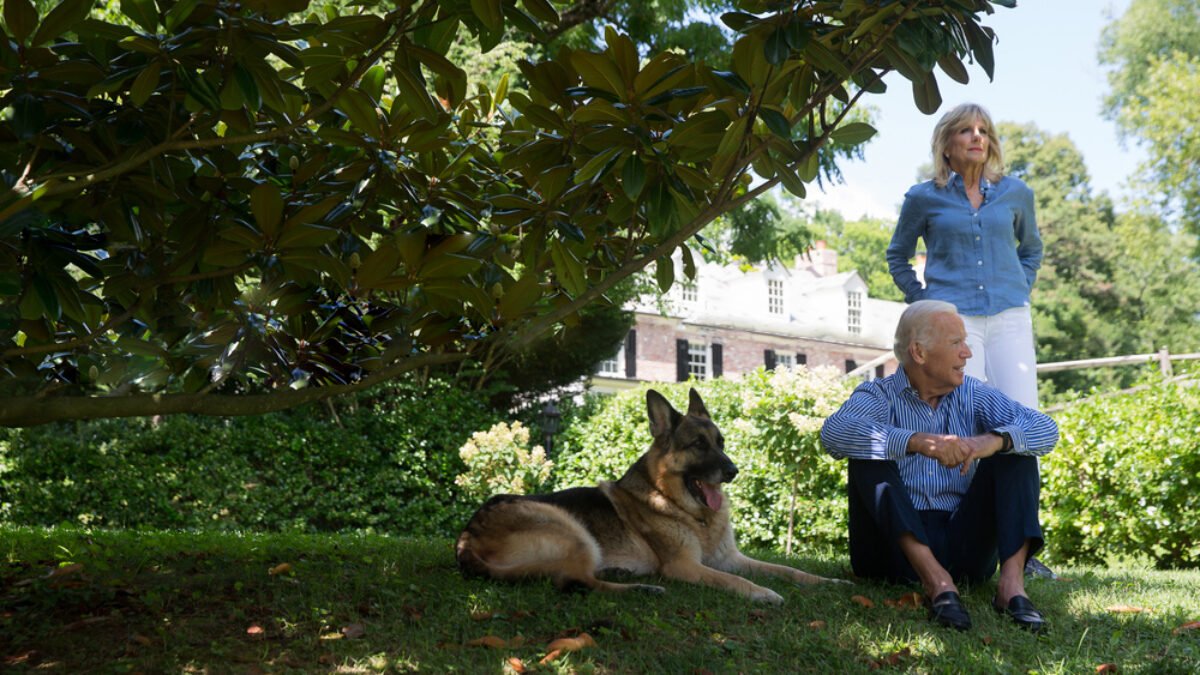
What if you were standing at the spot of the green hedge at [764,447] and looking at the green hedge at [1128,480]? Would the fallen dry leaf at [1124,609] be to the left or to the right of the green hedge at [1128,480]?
right

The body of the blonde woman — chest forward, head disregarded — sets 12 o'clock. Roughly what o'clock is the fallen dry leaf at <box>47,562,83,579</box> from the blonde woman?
The fallen dry leaf is roughly at 2 o'clock from the blonde woman.

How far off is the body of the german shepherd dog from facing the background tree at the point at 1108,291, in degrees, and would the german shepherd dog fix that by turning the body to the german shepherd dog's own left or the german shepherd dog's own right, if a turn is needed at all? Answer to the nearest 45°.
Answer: approximately 90° to the german shepherd dog's own left

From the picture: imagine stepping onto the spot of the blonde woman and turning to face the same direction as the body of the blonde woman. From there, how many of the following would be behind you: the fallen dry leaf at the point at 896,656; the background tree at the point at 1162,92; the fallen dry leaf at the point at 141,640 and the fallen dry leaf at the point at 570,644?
1

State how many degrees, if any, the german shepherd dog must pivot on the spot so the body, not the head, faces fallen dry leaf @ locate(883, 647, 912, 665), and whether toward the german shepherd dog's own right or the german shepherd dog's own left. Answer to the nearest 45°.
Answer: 0° — it already faces it

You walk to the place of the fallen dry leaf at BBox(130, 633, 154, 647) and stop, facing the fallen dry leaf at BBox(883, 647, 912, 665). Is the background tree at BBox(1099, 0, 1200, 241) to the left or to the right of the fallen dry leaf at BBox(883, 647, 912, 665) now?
left

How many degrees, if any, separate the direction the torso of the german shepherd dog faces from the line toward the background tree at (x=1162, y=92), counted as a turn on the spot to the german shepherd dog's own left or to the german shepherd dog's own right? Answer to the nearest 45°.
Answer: approximately 90° to the german shepherd dog's own left

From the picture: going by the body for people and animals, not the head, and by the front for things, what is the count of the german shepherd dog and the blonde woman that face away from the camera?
0

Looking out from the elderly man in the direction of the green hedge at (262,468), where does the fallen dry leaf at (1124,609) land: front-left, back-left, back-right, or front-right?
back-right

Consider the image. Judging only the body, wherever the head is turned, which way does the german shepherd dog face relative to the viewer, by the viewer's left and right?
facing the viewer and to the right of the viewer

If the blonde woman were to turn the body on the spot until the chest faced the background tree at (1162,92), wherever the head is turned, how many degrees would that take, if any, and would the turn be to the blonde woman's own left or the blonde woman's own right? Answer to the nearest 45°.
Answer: approximately 180°

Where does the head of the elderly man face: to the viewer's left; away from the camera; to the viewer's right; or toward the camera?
to the viewer's right

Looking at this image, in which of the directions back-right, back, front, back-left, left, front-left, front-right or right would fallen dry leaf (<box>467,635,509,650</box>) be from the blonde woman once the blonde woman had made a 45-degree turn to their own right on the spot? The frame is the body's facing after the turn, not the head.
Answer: front

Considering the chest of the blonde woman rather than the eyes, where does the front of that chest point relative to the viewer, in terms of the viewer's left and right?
facing the viewer
